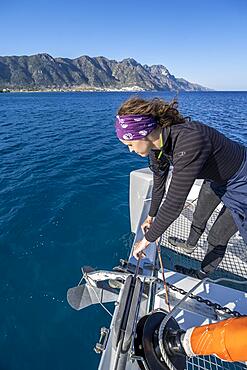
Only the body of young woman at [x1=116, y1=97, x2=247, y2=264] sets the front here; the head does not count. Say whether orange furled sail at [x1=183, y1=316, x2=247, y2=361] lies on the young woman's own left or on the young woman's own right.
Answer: on the young woman's own left

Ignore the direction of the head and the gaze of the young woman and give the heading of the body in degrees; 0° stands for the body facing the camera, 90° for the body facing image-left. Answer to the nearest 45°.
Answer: approximately 90°

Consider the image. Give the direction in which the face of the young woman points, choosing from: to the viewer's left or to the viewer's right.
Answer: to the viewer's left
